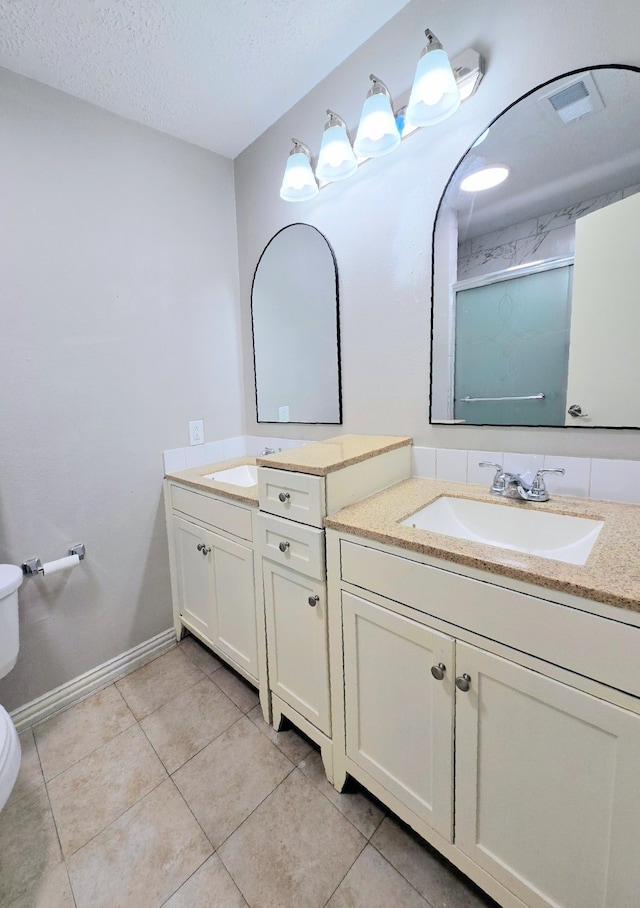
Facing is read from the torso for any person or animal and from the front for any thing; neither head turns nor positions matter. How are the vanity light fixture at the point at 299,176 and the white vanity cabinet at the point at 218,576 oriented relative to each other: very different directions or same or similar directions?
same or similar directions

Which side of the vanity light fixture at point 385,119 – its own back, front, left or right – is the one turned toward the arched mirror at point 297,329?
right

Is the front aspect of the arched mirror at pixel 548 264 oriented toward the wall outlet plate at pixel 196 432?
no

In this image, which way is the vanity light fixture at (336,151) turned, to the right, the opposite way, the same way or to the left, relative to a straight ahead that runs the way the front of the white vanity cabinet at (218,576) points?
the same way

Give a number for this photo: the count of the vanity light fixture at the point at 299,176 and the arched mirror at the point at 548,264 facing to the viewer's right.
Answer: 0

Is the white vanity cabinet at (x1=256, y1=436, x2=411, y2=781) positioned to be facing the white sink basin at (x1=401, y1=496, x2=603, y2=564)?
no

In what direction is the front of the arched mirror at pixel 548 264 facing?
toward the camera

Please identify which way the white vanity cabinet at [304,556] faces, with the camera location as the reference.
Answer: facing the viewer and to the left of the viewer

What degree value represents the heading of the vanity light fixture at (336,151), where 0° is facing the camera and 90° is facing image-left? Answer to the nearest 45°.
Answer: approximately 45°

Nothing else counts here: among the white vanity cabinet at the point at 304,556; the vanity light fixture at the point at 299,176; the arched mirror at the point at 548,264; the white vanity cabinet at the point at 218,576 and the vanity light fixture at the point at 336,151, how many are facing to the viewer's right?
0

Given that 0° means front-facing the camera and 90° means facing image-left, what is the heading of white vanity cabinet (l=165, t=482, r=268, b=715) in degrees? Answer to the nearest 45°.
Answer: approximately 45°

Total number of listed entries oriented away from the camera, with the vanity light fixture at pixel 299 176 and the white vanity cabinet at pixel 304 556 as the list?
0

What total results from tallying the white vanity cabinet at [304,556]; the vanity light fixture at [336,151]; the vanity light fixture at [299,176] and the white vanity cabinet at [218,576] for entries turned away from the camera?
0

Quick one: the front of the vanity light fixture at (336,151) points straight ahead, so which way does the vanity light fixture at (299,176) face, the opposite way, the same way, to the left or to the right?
the same way

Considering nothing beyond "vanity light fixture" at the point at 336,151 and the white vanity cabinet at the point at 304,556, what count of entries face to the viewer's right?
0
